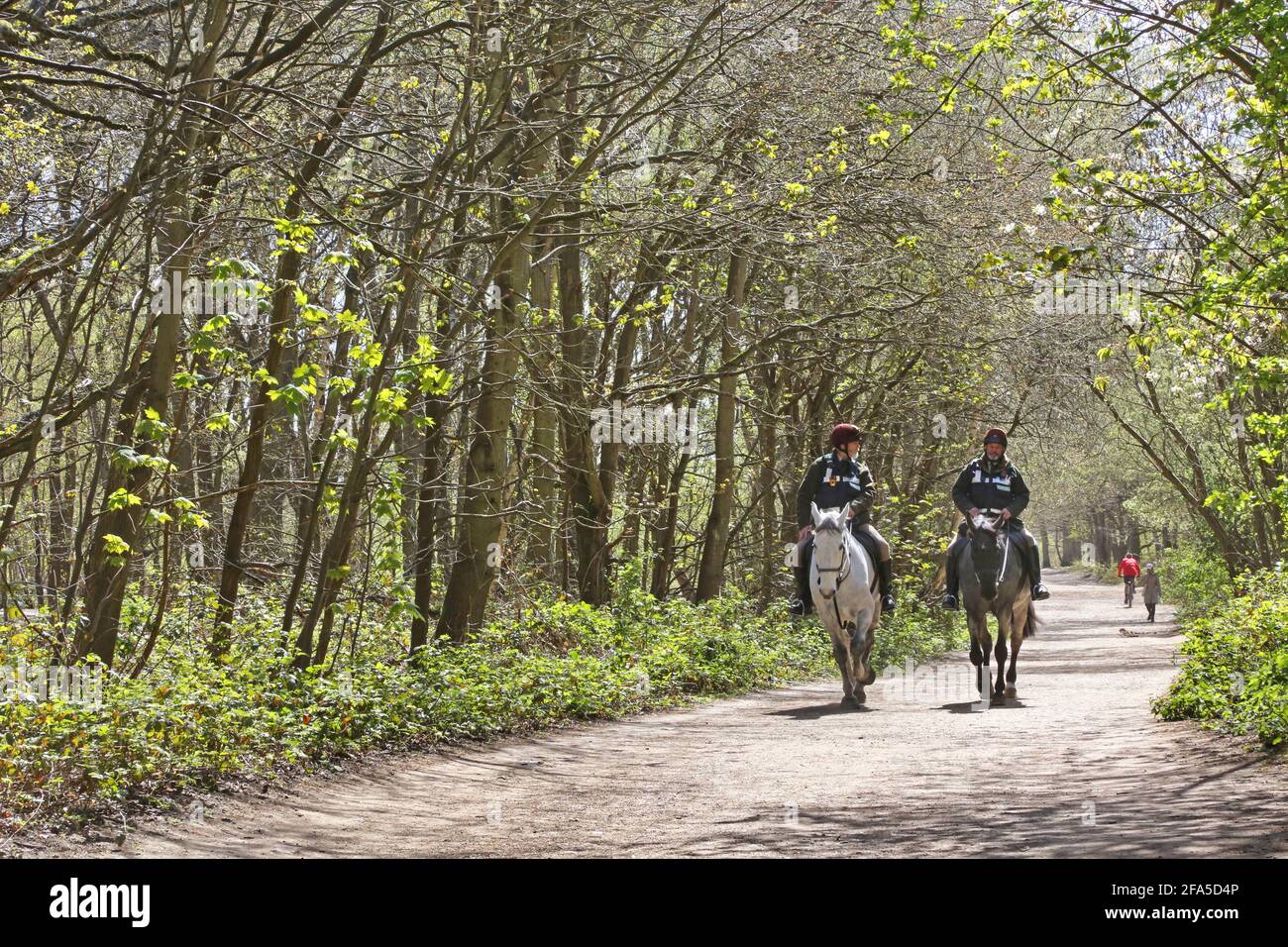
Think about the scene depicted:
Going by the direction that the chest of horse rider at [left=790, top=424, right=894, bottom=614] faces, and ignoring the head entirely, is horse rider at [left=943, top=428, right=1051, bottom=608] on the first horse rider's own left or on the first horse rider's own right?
on the first horse rider's own left

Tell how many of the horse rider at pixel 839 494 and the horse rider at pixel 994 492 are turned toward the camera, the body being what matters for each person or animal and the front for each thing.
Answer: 2

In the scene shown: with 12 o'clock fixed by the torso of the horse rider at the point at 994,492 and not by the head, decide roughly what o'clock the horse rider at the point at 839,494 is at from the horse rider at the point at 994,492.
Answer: the horse rider at the point at 839,494 is roughly at 2 o'clock from the horse rider at the point at 994,492.

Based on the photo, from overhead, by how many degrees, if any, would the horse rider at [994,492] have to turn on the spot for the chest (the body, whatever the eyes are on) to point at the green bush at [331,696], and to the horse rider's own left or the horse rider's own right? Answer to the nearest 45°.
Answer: approximately 45° to the horse rider's own right

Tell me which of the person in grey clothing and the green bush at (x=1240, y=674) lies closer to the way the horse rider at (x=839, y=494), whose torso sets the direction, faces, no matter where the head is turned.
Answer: the green bush

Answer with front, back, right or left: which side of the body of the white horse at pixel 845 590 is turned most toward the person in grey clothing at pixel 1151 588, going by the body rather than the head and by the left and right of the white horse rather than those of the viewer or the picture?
back
